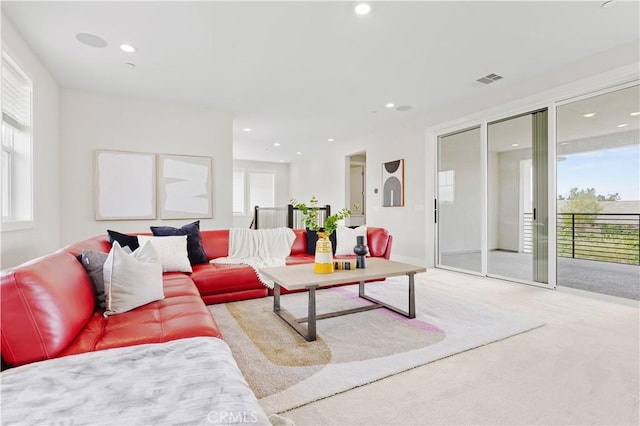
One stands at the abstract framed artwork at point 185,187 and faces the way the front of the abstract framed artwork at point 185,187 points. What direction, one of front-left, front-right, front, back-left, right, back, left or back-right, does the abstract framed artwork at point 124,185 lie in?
right

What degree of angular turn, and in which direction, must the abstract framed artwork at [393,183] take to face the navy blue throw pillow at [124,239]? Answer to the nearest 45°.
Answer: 0° — it already faces it

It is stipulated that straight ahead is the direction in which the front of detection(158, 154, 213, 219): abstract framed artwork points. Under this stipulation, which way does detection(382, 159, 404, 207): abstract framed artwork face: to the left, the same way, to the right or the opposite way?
to the right

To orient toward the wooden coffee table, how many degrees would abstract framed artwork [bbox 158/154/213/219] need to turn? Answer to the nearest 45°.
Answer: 0° — it already faces it

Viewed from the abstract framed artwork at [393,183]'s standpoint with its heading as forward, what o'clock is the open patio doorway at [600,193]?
The open patio doorway is roughly at 9 o'clock from the abstract framed artwork.

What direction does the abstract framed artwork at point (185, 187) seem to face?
toward the camera

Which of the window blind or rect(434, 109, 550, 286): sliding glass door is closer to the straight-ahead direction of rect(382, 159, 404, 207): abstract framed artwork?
the window blind

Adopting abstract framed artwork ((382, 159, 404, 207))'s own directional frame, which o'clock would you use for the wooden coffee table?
The wooden coffee table is roughly at 11 o'clock from the abstract framed artwork.

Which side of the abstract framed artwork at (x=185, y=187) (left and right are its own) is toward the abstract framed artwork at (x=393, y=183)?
left

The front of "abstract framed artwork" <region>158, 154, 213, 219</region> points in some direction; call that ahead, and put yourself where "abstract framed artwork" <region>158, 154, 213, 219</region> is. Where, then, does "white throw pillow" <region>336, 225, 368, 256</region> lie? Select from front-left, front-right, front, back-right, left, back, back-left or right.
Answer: front-left

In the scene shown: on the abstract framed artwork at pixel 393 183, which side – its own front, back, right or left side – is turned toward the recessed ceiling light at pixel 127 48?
front

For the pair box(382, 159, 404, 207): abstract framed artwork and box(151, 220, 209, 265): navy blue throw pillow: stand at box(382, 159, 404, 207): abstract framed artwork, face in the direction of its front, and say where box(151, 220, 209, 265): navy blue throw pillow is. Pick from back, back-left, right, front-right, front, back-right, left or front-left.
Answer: front

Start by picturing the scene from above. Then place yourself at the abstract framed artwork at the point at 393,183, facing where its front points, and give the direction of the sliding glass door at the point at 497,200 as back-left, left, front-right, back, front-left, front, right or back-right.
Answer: left

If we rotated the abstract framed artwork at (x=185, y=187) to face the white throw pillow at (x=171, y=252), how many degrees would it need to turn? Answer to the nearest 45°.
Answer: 0° — it already faces it

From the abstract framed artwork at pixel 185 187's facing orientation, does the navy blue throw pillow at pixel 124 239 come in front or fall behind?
in front

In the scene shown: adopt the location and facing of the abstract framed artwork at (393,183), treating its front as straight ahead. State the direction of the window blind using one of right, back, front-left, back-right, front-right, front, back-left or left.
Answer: front

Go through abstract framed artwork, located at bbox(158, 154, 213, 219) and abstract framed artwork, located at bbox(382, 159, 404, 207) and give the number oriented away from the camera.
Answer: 0
